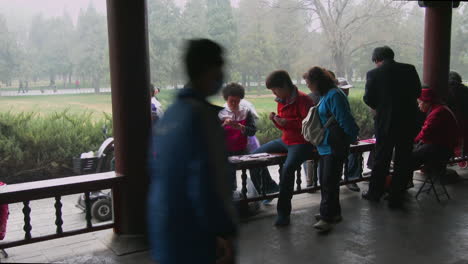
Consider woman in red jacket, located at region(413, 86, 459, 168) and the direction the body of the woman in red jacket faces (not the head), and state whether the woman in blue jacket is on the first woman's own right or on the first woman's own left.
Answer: on the first woman's own left

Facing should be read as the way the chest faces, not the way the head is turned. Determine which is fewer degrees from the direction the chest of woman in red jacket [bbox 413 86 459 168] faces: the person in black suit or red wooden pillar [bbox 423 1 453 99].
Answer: the person in black suit

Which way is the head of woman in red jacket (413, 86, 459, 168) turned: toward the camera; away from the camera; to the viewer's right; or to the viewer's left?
to the viewer's left

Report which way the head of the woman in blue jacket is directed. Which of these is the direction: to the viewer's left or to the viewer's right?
to the viewer's left

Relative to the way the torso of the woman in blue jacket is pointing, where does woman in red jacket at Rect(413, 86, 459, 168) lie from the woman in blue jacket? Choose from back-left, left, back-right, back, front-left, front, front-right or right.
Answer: back-right

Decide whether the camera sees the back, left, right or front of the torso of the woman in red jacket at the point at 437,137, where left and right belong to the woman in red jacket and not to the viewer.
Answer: left

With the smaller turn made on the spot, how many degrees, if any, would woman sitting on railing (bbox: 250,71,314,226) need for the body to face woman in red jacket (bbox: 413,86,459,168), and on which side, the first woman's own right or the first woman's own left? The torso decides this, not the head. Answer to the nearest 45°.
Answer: approximately 180°

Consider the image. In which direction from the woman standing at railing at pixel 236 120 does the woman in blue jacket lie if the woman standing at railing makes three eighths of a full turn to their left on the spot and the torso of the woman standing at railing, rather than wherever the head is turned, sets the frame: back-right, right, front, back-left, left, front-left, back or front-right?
right

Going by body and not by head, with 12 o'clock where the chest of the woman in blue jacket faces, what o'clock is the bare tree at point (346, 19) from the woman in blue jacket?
The bare tree is roughly at 3 o'clock from the woman in blue jacket.

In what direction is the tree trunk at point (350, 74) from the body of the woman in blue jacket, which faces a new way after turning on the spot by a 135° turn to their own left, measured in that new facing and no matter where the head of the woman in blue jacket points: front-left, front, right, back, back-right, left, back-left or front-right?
back-left

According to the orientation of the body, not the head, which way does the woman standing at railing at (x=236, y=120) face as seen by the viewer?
toward the camera

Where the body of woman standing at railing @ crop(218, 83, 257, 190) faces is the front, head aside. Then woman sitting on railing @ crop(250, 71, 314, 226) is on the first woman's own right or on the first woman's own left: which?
on the first woman's own left

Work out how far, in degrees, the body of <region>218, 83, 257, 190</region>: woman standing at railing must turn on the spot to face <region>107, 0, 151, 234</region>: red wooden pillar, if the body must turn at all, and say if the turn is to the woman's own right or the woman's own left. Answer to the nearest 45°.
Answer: approximately 45° to the woman's own right

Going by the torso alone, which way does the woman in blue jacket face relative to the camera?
to the viewer's left

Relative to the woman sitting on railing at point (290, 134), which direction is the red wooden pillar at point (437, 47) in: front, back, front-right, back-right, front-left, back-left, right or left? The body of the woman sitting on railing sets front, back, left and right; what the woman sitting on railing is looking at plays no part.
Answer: back

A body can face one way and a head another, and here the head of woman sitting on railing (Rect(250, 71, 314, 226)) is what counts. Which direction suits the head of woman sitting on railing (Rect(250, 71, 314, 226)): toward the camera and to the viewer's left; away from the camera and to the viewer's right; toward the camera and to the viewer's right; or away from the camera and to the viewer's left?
toward the camera and to the viewer's left
